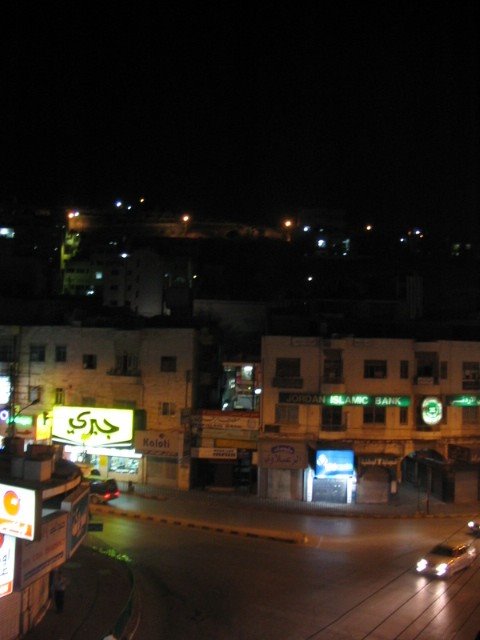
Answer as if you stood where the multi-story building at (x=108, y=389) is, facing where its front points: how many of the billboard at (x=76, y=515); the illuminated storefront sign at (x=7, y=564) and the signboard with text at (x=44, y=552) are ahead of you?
3

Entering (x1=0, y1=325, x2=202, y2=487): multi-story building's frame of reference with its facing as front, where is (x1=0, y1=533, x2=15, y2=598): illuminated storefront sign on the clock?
The illuminated storefront sign is roughly at 12 o'clock from the multi-story building.

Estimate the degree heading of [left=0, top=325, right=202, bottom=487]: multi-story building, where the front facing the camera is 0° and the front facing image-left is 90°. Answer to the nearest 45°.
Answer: approximately 0°

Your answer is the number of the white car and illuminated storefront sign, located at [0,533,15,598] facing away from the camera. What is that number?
0

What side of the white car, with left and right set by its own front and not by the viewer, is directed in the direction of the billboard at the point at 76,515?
front

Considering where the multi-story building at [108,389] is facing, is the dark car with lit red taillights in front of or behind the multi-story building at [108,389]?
in front

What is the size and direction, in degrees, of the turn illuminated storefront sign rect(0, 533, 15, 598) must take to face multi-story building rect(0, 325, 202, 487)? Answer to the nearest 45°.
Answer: approximately 135° to its left

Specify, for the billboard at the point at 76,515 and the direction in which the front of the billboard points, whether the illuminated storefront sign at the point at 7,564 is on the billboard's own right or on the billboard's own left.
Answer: on the billboard's own right

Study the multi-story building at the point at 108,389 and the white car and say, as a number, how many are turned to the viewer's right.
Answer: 0

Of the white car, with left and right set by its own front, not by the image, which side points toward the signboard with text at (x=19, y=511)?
front

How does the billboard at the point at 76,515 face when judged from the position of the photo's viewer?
facing the viewer and to the right of the viewer

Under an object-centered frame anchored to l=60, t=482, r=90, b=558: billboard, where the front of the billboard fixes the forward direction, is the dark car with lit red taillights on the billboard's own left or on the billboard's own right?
on the billboard's own left
